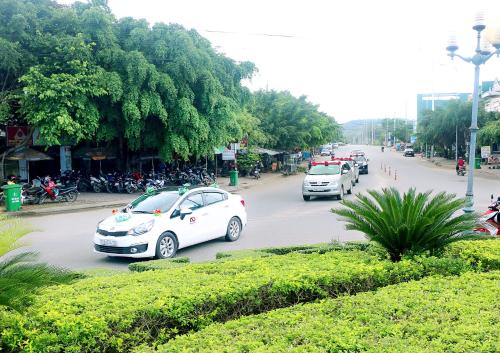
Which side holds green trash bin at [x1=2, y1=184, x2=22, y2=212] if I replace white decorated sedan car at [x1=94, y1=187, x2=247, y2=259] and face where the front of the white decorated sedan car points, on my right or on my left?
on my right

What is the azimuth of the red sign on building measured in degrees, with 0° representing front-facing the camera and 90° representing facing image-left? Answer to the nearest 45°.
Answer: approximately 0°

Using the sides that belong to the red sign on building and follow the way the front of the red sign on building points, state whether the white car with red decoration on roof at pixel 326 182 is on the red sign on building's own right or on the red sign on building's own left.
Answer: on the red sign on building's own left

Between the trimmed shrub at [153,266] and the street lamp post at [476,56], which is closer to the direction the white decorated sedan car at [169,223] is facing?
the trimmed shrub

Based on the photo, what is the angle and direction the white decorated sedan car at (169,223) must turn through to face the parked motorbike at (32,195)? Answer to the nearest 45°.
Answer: approximately 90° to its right

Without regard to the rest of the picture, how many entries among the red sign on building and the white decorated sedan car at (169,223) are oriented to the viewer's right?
0

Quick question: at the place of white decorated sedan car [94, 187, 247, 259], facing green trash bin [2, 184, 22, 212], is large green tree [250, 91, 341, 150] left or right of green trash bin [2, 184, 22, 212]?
right

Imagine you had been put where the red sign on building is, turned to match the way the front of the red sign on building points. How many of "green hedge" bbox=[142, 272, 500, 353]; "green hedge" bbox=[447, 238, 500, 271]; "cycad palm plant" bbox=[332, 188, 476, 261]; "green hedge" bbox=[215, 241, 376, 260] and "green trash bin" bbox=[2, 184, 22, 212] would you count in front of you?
5

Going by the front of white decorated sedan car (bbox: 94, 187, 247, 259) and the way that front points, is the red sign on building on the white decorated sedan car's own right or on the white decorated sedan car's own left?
on the white decorated sedan car's own right

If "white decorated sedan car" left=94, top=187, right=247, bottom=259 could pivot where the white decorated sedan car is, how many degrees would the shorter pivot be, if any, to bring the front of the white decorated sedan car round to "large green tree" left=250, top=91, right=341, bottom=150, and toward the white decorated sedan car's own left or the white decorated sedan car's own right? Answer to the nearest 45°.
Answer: approximately 135° to the white decorated sedan car's own right

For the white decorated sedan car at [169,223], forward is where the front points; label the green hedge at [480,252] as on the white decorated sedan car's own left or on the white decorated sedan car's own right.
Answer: on the white decorated sedan car's own left

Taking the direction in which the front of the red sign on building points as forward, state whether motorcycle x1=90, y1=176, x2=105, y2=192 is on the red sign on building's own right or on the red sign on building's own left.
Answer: on the red sign on building's own left

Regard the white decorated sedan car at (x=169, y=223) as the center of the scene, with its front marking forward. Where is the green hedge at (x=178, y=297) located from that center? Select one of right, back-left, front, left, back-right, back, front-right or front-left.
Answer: front-left

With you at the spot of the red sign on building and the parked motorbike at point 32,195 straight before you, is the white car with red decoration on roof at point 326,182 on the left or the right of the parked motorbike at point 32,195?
left
